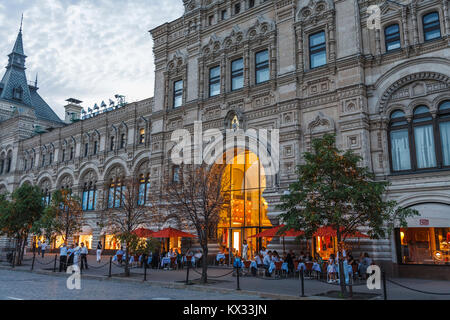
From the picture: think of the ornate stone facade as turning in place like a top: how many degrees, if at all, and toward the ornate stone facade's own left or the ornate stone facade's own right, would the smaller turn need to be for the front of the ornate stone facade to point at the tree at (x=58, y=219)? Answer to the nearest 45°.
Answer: approximately 45° to the ornate stone facade's own right

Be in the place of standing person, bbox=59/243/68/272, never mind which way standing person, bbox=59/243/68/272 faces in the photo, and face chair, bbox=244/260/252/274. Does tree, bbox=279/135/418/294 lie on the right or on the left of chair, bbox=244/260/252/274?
right

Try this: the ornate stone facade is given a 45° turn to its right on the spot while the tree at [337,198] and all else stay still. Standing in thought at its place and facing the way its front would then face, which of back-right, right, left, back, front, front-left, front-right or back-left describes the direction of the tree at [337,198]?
left

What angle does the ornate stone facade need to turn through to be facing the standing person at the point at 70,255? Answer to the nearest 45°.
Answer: approximately 45° to its right

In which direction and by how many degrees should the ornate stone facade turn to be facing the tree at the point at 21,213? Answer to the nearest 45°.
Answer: approximately 45° to its right

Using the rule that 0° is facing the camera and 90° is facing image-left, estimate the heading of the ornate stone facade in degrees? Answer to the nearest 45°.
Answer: approximately 45°
